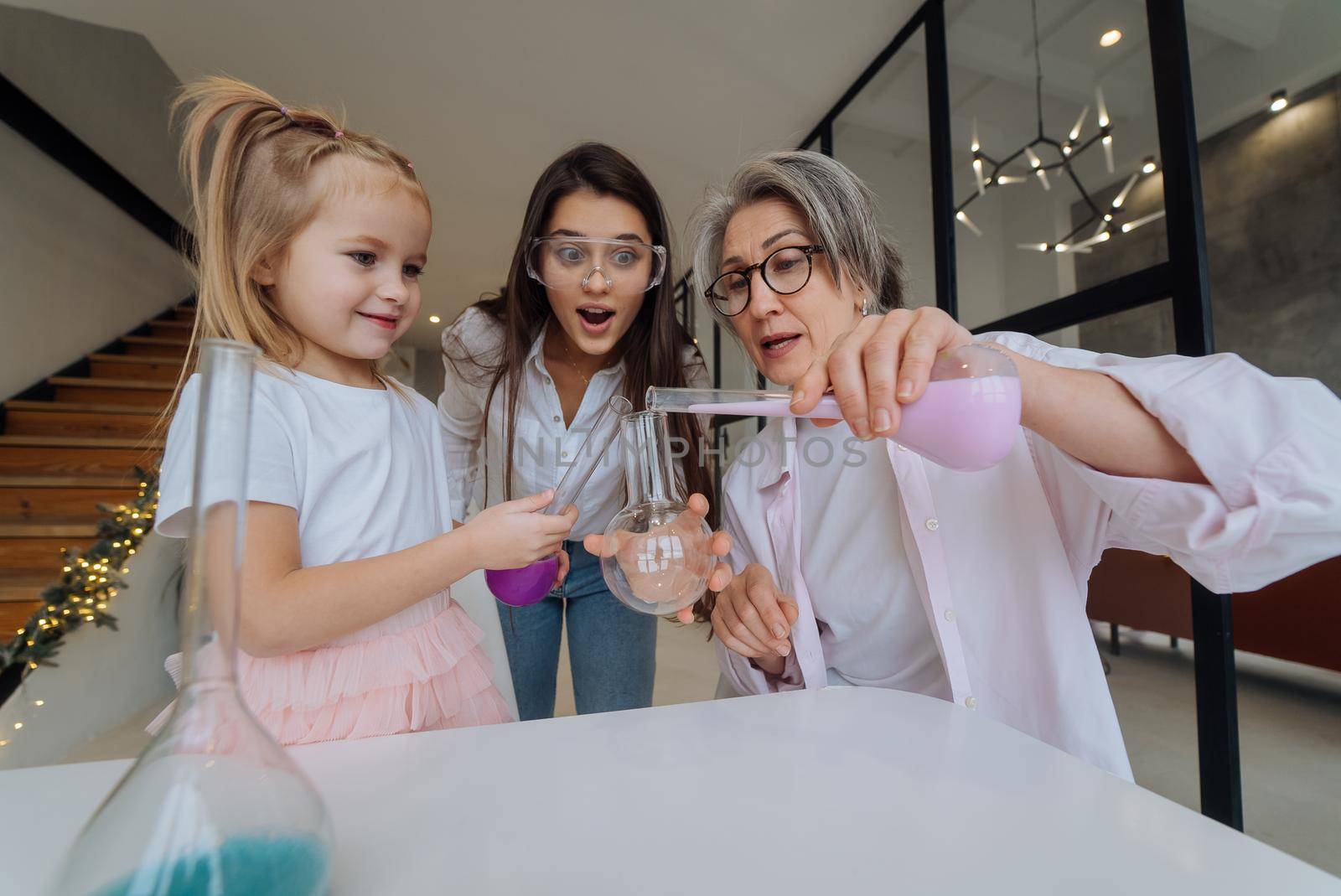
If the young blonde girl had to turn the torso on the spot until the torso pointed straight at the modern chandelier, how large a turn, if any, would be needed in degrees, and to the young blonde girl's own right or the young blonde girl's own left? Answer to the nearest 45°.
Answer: approximately 45° to the young blonde girl's own left

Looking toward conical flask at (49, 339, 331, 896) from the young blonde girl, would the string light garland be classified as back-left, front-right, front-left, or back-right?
back-right

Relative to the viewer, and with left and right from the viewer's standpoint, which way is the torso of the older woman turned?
facing the viewer and to the left of the viewer

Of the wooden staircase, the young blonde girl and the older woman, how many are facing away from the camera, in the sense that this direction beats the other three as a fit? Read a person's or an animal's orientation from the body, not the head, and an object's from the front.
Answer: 0

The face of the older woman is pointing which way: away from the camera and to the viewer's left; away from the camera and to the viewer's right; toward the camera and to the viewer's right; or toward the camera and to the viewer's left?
toward the camera and to the viewer's left

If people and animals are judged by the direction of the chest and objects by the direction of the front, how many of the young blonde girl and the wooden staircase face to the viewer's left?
0

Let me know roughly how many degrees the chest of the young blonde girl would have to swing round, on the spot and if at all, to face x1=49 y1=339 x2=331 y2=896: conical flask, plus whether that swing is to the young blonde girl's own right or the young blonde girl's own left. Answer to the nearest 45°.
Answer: approximately 45° to the young blonde girl's own right

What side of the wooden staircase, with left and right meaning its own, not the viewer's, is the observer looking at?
front

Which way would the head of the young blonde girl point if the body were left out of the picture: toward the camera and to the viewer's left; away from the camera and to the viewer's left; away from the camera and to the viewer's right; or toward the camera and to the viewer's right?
toward the camera and to the viewer's right

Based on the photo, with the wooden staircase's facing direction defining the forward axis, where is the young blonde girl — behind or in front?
in front

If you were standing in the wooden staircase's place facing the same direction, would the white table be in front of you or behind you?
in front

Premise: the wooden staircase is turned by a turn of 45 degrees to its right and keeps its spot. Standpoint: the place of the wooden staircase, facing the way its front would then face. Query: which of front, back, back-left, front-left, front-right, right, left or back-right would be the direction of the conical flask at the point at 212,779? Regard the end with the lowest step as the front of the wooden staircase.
front-left

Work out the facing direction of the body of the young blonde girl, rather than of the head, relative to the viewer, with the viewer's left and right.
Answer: facing the viewer and to the right of the viewer

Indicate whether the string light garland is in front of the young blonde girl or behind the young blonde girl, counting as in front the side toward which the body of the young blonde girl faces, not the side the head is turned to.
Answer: behind
